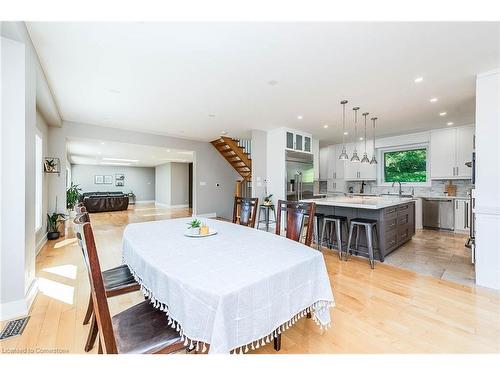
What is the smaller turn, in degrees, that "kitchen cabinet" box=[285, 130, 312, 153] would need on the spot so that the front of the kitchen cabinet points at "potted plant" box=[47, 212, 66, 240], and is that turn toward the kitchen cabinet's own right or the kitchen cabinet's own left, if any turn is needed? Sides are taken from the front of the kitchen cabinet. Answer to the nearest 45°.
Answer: approximately 90° to the kitchen cabinet's own right

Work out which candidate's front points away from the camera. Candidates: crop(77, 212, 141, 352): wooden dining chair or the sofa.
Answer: the sofa

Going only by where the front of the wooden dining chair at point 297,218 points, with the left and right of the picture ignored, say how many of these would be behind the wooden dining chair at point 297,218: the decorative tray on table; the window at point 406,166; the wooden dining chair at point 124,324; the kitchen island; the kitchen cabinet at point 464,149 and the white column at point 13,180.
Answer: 3

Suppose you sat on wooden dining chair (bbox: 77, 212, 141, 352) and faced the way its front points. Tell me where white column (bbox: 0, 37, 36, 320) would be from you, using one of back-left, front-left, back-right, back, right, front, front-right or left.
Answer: back-left

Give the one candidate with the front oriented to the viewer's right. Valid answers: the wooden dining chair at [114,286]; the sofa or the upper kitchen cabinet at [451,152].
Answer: the wooden dining chair

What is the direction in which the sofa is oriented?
away from the camera

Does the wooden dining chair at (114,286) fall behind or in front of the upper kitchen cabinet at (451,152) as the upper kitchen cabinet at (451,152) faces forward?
in front

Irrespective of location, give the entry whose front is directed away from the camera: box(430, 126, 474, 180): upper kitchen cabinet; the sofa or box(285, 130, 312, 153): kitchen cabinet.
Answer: the sofa

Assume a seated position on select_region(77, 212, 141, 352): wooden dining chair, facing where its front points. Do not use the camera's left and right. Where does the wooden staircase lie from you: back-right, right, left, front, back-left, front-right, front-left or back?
front-left

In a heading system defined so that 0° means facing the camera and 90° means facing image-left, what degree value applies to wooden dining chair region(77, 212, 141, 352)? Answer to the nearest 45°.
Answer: approximately 270°

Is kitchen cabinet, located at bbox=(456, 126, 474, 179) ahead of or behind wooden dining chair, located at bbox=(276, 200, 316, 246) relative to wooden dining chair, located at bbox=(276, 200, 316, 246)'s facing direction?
behind

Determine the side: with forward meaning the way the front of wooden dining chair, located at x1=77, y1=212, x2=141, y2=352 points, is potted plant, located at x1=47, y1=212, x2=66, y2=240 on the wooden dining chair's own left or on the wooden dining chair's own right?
on the wooden dining chair's own left

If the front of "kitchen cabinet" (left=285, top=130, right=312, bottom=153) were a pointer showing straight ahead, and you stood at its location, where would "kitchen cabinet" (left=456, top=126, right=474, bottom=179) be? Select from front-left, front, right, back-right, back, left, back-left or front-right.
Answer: front-left

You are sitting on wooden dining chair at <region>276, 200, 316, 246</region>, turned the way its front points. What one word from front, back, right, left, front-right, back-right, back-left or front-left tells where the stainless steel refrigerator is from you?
back-right

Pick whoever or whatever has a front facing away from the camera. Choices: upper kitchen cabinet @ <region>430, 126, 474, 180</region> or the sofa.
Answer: the sofa
